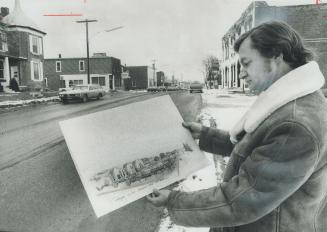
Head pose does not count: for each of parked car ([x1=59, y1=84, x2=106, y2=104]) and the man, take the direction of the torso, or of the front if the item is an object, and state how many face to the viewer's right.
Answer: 0

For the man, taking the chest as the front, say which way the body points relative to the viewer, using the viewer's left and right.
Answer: facing to the left of the viewer

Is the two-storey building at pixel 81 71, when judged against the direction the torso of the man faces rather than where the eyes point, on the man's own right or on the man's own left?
on the man's own right

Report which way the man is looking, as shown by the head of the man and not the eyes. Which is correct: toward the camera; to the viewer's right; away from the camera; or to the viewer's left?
to the viewer's left

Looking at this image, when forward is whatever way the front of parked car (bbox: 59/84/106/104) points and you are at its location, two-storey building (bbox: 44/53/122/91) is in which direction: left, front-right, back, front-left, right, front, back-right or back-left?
back-right

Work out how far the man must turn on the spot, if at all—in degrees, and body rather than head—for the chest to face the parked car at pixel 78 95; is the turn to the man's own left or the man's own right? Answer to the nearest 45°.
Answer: approximately 45° to the man's own right

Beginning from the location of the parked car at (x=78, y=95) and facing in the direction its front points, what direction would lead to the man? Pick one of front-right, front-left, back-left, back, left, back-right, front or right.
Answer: front-left

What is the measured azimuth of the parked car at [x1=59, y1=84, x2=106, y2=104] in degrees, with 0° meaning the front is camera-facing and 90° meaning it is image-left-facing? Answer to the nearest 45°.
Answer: approximately 45°
